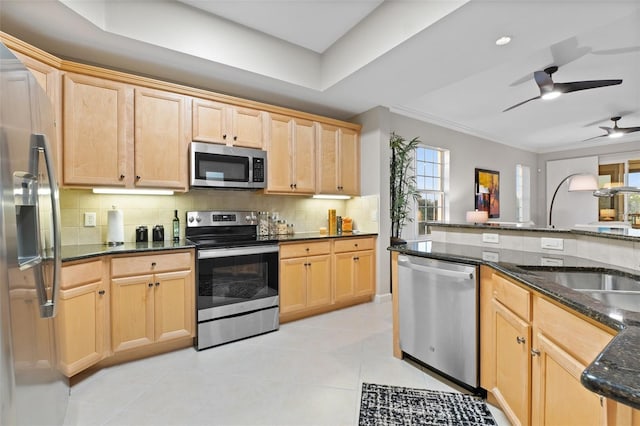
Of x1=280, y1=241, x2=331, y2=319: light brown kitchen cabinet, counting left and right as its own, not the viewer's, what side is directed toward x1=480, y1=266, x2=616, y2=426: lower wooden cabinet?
front

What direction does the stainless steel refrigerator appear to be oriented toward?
to the viewer's right

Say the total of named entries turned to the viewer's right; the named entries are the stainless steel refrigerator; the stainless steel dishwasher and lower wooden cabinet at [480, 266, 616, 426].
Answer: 1

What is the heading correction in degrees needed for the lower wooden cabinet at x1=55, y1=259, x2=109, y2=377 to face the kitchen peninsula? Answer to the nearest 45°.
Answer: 0° — it already faces it

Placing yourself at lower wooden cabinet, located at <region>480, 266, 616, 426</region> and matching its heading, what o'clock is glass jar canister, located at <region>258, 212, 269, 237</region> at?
The glass jar canister is roughly at 2 o'clock from the lower wooden cabinet.

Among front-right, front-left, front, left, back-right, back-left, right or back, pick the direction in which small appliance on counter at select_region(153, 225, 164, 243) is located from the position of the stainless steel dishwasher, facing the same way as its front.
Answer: front-right

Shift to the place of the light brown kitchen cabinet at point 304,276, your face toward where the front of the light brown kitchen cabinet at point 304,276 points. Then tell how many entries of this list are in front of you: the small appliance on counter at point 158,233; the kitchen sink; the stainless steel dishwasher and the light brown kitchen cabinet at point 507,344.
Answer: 3

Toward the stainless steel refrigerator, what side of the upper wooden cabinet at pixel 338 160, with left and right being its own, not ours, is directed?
right

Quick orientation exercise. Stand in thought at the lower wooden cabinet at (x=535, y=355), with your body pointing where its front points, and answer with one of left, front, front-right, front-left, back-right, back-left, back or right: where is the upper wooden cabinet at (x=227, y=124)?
front-right

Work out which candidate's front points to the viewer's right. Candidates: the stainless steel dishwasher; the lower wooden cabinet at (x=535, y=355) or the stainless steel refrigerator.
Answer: the stainless steel refrigerator

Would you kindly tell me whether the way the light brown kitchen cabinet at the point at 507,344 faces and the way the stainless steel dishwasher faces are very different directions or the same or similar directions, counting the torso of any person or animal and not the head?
same or similar directions

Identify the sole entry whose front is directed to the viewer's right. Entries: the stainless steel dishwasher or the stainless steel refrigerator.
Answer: the stainless steel refrigerator

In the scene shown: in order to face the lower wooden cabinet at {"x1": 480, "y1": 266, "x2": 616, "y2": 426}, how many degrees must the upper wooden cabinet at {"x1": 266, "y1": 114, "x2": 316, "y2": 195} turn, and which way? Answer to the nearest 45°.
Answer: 0° — it already faces it

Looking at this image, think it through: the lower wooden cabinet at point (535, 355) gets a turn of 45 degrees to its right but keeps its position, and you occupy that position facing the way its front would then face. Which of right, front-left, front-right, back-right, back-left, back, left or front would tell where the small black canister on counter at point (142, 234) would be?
front

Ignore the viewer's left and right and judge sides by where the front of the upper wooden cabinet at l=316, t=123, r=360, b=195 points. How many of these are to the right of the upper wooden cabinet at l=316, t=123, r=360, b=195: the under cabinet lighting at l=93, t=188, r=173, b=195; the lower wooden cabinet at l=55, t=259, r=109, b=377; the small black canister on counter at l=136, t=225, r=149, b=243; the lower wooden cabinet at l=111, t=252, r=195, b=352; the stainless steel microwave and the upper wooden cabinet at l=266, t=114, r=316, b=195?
6

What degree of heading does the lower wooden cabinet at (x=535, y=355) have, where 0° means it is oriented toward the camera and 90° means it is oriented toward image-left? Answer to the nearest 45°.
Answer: approximately 45°
